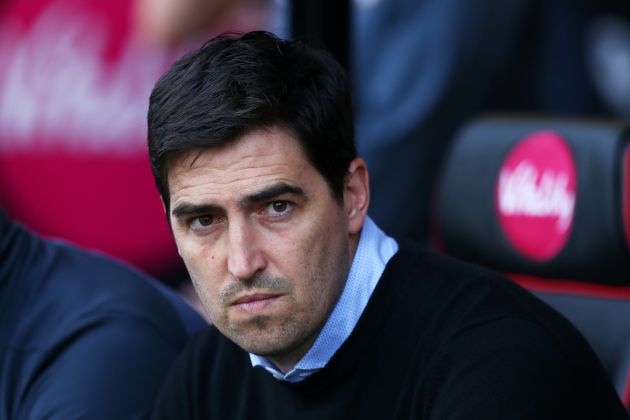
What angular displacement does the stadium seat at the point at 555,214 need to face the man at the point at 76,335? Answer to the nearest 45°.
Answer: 0° — it already faces them

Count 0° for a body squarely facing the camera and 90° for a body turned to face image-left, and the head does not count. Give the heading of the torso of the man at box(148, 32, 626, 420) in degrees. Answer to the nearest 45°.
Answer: approximately 45°

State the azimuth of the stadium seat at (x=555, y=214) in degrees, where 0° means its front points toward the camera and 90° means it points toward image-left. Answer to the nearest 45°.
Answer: approximately 45°

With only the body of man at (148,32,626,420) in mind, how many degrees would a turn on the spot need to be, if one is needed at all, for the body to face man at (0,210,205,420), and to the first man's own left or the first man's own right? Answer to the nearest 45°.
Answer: approximately 90° to the first man's own right
